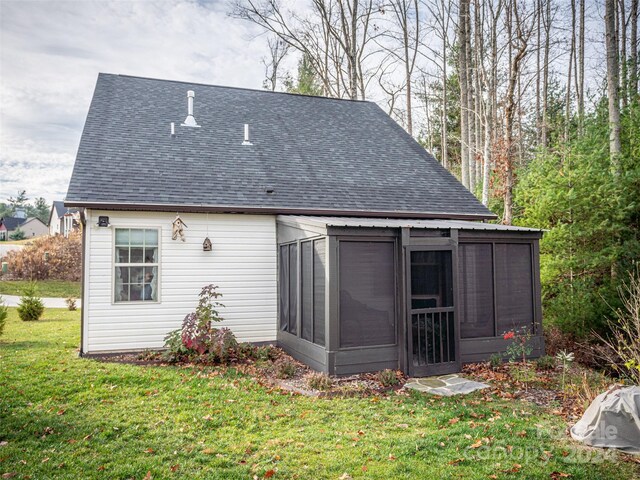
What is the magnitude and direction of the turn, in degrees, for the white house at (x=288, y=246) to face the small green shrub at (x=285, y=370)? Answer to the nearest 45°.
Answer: approximately 180°

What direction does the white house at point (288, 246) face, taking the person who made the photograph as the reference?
facing away from the viewer

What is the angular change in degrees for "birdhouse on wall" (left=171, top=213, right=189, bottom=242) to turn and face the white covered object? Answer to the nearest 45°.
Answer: approximately 45° to its left

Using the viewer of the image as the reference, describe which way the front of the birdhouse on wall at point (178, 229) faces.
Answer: facing the viewer

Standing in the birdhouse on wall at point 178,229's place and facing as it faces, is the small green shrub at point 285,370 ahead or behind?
ahead

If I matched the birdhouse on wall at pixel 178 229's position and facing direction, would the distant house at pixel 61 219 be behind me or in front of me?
behind

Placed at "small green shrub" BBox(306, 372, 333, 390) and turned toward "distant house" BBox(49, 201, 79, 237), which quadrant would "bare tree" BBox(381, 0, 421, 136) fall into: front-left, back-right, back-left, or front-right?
front-right
